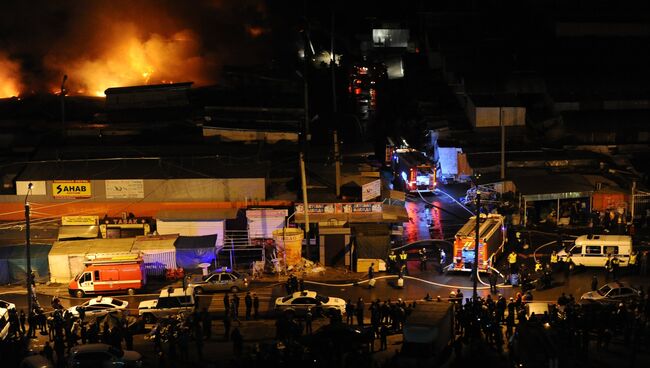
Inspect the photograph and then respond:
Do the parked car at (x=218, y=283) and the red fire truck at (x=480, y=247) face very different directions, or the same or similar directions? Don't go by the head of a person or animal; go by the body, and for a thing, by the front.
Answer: very different directions

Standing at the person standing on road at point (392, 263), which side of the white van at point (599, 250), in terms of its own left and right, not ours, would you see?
front

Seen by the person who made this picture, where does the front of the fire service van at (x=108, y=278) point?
facing to the left of the viewer

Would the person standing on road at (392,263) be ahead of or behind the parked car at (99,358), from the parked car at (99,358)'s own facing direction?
ahead

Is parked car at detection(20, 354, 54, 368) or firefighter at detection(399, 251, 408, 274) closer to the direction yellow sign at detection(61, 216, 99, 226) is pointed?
the parked car

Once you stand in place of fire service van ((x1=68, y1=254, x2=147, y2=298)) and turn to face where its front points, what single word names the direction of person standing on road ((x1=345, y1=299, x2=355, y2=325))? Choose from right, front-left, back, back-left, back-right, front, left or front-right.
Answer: back-left

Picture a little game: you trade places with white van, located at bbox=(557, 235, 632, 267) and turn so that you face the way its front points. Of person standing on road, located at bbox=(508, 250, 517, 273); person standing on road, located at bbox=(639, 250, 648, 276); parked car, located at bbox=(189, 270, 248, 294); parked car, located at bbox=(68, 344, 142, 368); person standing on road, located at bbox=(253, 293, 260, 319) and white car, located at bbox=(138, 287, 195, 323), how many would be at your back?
1

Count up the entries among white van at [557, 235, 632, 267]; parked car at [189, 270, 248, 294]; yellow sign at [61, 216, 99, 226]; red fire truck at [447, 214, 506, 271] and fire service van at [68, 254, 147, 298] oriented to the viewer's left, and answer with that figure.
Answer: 3

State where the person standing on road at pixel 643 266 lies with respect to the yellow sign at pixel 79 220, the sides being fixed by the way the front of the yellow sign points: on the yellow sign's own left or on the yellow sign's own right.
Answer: on the yellow sign's own left

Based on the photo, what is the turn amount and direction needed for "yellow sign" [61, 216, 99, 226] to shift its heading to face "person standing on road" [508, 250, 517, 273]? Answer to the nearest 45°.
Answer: approximately 45° to its left

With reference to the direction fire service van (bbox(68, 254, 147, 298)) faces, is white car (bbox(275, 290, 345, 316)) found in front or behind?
behind

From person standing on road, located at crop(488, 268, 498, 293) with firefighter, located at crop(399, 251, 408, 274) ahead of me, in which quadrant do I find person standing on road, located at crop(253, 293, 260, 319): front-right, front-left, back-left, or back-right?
front-left

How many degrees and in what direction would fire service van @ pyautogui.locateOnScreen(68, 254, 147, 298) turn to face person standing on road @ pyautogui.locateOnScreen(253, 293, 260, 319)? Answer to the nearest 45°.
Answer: approximately 135° to its left

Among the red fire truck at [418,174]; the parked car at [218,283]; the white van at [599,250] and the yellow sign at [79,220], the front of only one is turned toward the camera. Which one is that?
the yellow sign

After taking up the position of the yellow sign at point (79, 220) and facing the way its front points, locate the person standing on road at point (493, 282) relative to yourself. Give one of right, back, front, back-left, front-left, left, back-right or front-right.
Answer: front-left
